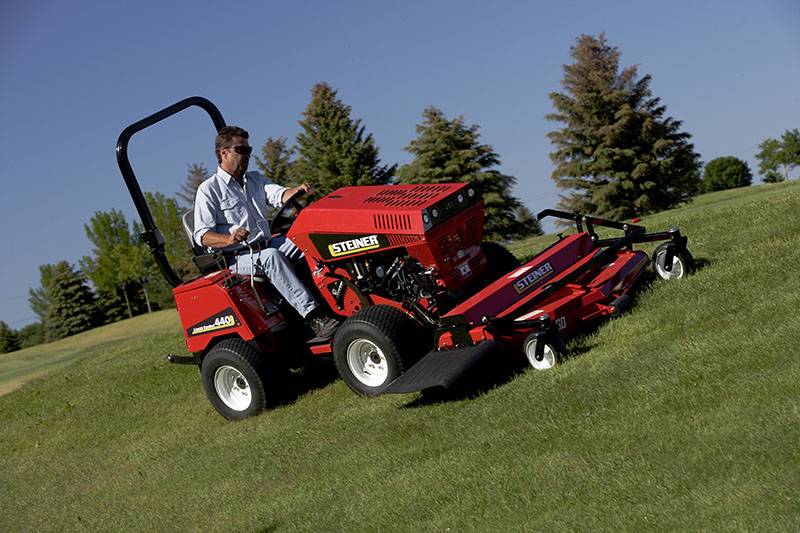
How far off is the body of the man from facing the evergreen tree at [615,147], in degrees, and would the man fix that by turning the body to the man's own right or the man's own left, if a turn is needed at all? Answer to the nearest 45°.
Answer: approximately 90° to the man's own left

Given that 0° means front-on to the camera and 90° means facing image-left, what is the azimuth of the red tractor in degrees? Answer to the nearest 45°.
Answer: approximately 315°

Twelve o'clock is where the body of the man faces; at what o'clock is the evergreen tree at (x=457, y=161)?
The evergreen tree is roughly at 8 o'clock from the man.

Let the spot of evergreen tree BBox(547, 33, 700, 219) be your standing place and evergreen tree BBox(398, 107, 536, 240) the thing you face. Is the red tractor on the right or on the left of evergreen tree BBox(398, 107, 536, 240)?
left

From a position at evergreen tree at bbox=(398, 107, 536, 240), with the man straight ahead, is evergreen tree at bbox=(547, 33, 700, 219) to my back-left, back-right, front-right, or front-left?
back-left

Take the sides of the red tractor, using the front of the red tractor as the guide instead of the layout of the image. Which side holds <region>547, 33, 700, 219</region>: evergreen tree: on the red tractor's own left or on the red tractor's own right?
on the red tractor's own left

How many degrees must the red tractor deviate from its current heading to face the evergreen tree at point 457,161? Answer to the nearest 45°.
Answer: approximately 135° to its left
